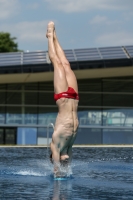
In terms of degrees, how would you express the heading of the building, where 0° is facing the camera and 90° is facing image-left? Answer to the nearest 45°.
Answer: approximately 0°

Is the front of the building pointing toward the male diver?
yes
